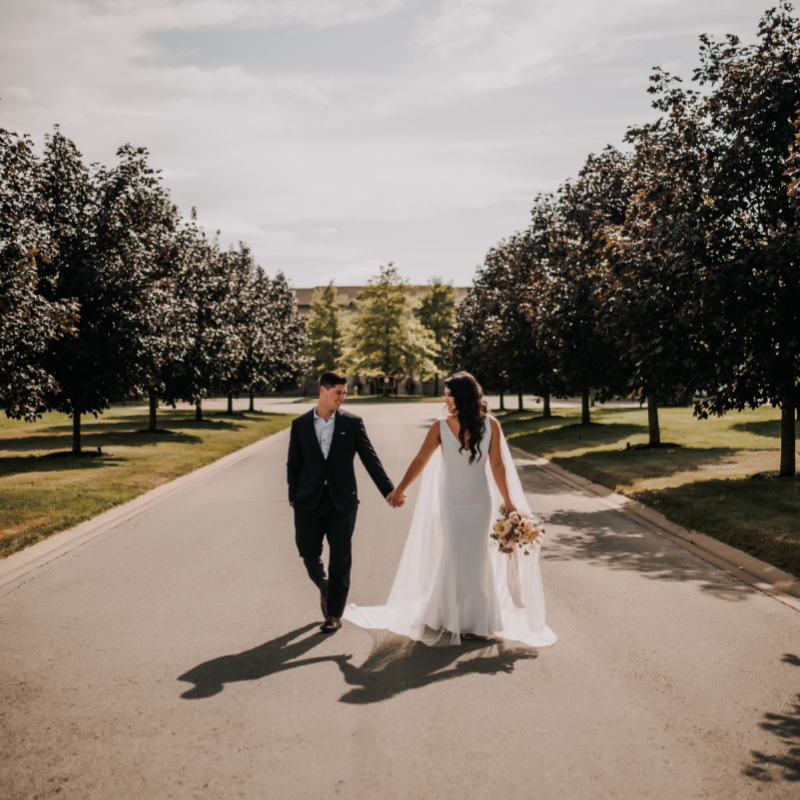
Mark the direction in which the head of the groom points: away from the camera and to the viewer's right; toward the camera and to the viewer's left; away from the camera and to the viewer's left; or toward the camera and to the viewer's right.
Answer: toward the camera and to the viewer's right

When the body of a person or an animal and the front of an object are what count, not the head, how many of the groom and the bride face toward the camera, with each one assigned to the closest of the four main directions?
2

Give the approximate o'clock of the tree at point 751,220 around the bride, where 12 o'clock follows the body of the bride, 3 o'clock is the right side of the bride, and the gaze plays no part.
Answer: The tree is roughly at 7 o'clock from the bride.

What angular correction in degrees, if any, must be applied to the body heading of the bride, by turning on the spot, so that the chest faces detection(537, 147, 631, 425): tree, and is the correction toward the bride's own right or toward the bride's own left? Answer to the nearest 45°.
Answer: approximately 180°

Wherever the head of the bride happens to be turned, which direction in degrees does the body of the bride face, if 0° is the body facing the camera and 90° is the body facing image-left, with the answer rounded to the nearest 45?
approximately 0°

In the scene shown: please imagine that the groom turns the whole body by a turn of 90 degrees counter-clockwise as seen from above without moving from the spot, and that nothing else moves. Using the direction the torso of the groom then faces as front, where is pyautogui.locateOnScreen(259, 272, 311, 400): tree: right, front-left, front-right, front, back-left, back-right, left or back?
left

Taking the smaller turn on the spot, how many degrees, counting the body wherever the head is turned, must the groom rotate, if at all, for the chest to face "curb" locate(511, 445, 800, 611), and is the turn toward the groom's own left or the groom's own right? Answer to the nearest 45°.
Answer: approximately 135° to the groom's own left

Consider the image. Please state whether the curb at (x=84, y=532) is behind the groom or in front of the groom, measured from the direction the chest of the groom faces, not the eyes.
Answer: behind

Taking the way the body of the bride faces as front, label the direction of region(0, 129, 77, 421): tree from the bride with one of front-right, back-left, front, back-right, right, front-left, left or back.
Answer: back-right
